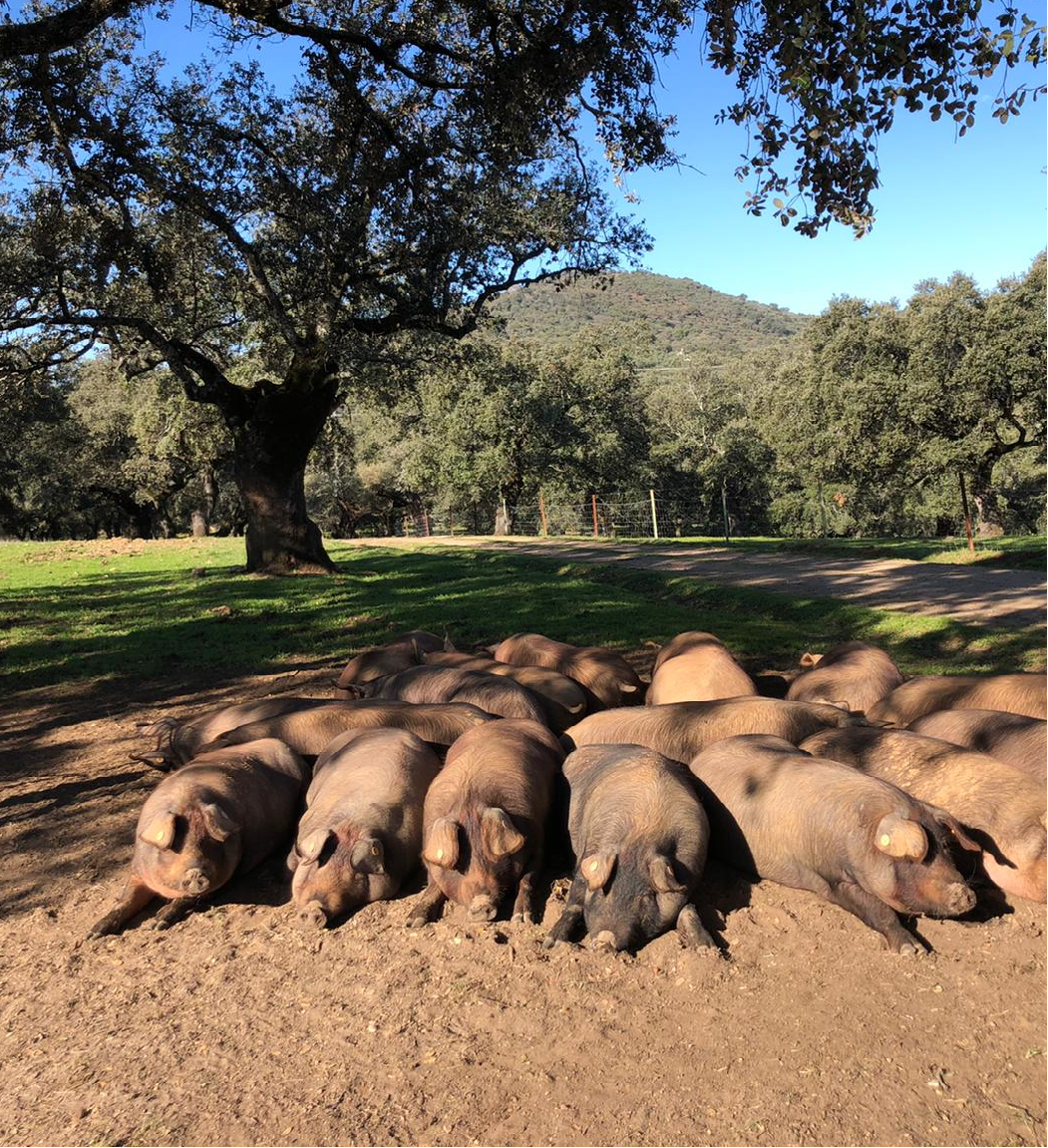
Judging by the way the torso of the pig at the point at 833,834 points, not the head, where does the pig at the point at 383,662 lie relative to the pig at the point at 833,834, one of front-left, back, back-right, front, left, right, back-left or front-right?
back

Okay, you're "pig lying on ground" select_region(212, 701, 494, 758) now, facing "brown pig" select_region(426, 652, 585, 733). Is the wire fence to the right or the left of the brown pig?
left

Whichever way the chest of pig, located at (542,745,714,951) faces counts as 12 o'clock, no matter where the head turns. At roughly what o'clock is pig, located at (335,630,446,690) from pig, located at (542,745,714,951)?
pig, located at (335,630,446,690) is roughly at 5 o'clock from pig, located at (542,745,714,951).

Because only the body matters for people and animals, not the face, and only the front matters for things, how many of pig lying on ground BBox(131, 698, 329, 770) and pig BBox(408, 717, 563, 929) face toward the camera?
1

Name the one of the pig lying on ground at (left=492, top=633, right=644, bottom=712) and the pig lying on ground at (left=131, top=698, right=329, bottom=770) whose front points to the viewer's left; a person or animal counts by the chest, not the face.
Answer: the pig lying on ground at (left=131, top=698, right=329, bottom=770)

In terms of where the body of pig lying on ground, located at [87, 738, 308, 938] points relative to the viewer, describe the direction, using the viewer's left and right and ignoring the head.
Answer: facing the viewer and to the left of the viewer

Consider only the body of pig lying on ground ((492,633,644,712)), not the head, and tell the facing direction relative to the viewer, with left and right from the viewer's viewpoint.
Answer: facing the viewer and to the right of the viewer

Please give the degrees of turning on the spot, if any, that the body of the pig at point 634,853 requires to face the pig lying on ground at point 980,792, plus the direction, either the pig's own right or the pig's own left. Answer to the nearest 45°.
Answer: approximately 90° to the pig's own left

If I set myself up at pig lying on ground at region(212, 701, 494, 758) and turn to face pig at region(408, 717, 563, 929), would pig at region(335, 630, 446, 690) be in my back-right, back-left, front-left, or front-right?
back-left

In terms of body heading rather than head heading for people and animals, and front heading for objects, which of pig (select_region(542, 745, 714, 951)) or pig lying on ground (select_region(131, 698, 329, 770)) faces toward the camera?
the pig

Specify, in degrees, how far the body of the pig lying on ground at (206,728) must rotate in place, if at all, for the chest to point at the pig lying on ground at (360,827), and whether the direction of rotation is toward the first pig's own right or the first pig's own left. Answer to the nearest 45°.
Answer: approximately 90° to the first pig's own left

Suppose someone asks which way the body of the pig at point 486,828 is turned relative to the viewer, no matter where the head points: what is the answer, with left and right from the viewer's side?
facing the viewer

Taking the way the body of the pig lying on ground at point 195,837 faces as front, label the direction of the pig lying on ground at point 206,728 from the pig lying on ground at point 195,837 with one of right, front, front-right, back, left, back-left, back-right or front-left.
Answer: back-right

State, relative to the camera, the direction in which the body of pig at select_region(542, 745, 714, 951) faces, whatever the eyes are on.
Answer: toward the camera

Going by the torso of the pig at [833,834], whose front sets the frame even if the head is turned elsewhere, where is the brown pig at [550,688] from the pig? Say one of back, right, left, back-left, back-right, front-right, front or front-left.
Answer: back

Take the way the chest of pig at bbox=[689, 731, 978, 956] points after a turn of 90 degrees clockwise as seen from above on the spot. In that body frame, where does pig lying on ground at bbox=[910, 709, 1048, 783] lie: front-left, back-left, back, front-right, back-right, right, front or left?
back

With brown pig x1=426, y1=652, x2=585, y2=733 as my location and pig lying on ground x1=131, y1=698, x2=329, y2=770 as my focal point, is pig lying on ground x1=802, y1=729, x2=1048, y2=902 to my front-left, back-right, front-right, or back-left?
back-left

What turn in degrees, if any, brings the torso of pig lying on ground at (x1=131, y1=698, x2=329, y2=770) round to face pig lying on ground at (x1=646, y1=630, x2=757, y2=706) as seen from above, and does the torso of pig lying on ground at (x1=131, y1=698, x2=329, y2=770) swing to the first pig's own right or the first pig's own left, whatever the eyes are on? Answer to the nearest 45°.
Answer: approximately 180°

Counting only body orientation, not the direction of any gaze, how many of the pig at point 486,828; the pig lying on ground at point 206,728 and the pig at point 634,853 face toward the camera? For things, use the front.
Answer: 2

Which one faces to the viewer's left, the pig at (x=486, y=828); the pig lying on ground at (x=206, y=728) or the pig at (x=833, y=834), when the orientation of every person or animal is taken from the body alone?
the pig lying on ground

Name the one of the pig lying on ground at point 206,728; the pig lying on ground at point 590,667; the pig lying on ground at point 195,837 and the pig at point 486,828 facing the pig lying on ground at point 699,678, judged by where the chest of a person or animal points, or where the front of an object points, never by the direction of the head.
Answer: the pig lying on ground at point 590,667

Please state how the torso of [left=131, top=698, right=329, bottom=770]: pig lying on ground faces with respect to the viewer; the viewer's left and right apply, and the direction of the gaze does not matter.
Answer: facing to the left of the viewer
